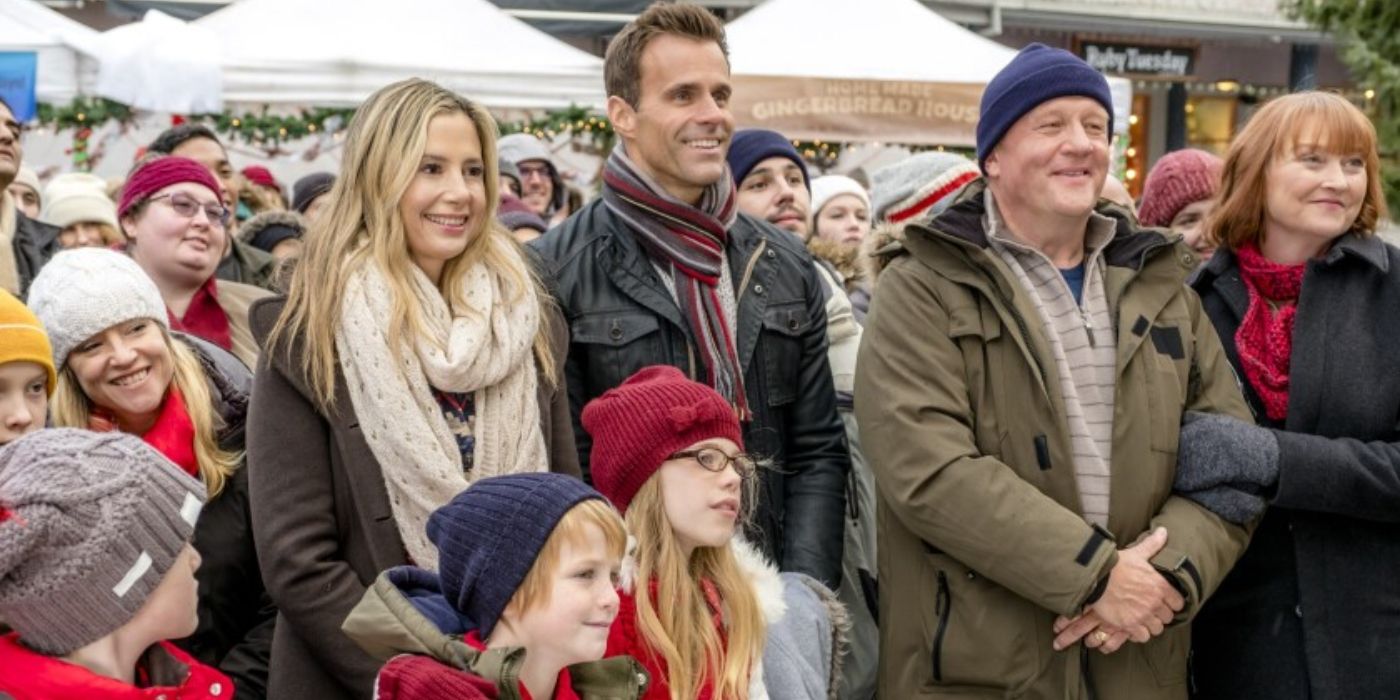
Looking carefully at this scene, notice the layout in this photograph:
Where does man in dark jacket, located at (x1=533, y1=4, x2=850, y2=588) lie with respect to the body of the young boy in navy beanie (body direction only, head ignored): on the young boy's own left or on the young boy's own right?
on the young boy's own left

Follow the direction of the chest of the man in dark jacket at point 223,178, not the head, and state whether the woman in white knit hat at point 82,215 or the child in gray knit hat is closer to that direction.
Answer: the child in gray knit hat

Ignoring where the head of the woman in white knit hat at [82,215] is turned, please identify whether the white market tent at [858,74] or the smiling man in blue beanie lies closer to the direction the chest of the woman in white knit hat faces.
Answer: the smiling man in blue beanie

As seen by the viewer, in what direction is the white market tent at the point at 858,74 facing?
toward the camera

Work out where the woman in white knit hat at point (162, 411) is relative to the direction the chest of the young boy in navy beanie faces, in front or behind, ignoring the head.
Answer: behind

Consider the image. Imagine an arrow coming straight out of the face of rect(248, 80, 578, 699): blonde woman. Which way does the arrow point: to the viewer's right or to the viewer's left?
to the viewer's right

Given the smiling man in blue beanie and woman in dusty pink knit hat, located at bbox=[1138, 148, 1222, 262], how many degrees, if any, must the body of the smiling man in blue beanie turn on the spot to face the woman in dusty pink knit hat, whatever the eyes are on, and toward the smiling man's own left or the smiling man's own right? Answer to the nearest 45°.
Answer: approximately 135° to the smiling man's own left

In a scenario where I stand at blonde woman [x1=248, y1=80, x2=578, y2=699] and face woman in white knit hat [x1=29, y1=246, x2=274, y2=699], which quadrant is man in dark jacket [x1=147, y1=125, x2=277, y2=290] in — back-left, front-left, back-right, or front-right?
front-right

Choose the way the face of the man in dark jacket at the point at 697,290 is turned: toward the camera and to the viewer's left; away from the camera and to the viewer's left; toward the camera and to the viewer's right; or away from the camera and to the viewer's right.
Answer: toward the camera and to the viewer's right

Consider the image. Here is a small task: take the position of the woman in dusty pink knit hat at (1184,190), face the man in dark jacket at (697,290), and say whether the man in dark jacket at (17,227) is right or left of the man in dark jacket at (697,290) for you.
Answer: right

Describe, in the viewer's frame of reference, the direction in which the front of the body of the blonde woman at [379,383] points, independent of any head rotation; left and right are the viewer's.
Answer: facing the viewer and to the right of the viewer

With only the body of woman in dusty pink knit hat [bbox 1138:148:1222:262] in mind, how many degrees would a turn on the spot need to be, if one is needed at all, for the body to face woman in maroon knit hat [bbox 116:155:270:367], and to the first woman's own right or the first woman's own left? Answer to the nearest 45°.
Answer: approximately 90° to the first woman's own right
